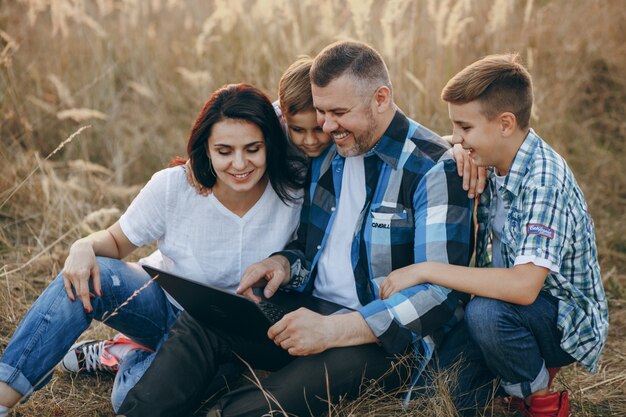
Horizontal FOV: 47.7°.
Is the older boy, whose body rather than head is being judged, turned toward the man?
yes

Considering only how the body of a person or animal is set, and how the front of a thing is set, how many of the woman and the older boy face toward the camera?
1

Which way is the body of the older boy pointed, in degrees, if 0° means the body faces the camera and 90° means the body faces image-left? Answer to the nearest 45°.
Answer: approximately 90°

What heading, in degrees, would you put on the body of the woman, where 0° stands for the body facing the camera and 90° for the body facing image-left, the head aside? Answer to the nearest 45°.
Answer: approximately 0°

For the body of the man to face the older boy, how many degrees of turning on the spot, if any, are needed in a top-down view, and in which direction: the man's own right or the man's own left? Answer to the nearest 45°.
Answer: approximately 135° to the man's own left

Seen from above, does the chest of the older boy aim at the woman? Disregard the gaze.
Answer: yes

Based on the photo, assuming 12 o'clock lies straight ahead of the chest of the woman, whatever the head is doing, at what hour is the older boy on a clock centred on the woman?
The older boy is roughly at 10 o'clock from the woman.
